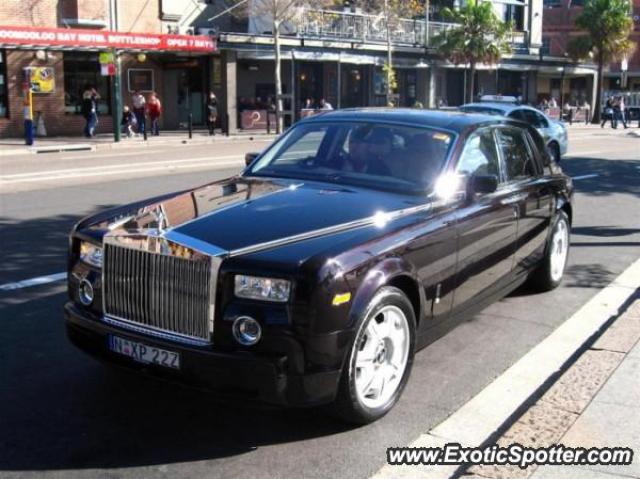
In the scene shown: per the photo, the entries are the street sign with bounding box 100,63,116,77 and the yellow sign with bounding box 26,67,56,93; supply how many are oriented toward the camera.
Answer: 2

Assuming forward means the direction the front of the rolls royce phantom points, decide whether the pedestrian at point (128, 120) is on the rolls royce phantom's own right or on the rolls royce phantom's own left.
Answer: on the rolls royce phantom's own right

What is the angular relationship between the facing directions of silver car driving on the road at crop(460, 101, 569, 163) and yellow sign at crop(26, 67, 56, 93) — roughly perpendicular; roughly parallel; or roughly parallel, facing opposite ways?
roughly perpendicular

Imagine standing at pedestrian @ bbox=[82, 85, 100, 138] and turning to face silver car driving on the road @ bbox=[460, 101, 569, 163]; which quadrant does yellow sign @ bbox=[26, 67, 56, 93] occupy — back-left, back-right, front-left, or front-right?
back-right

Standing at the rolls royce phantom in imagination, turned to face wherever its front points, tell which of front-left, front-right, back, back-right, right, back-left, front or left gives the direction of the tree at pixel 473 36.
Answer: back-right

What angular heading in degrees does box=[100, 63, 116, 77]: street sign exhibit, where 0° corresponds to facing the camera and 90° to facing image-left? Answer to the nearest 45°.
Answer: approximately 0°

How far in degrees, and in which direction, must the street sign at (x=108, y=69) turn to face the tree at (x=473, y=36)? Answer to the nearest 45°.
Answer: approximately 135° to its left

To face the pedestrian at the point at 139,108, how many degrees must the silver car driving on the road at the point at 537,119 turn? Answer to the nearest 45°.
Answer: approximately 90° to its right

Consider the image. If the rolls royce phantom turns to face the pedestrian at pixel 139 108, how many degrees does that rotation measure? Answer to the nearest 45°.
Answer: approximately 135° to its right

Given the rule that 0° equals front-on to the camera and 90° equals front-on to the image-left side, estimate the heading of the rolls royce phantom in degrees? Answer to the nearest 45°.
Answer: approximately 45°

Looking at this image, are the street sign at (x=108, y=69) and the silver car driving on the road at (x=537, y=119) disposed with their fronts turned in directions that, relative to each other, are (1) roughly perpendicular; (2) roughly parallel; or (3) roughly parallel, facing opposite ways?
roughly perpendicular
